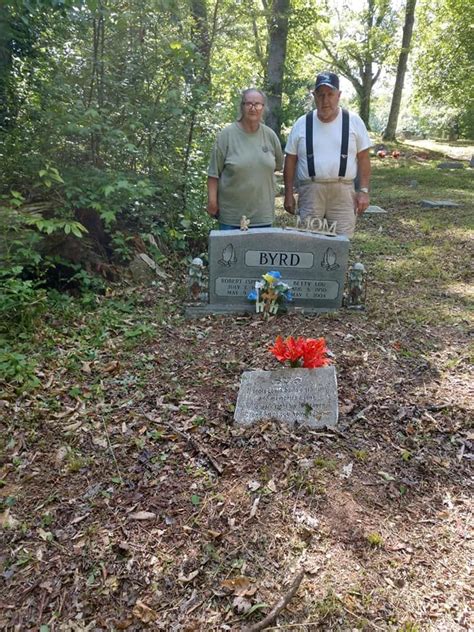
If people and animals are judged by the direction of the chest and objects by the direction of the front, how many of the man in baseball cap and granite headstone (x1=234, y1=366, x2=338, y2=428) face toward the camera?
2

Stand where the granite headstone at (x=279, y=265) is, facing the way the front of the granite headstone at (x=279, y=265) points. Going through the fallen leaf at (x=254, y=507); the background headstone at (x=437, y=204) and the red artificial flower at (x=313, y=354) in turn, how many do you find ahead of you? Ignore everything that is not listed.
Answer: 2

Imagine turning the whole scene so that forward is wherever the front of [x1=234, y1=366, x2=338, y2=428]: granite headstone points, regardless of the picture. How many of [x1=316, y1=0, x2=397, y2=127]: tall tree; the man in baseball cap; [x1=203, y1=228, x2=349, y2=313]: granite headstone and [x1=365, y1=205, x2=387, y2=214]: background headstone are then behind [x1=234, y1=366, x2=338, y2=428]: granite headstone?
4

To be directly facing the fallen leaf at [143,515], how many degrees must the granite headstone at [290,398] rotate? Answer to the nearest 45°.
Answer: approximately 45° to its right

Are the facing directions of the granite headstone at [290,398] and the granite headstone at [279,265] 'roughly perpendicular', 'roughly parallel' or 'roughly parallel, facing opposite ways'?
roughly parallel

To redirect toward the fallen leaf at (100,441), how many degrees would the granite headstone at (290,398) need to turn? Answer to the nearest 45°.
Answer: approximately 90° to its right

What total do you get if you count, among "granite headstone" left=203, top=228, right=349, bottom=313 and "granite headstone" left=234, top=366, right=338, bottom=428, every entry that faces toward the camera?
2

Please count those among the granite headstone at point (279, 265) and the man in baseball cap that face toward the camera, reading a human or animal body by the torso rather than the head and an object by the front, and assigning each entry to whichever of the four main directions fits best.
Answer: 2

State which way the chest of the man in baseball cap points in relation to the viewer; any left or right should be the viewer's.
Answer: facing the viewer

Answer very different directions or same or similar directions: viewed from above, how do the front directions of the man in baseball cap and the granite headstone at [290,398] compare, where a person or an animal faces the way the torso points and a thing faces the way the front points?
same or similar directions

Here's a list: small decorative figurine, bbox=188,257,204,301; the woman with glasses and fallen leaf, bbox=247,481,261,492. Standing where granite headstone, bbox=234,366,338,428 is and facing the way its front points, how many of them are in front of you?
1

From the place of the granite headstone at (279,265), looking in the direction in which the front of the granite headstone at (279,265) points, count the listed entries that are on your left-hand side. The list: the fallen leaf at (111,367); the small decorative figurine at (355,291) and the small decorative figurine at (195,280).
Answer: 1

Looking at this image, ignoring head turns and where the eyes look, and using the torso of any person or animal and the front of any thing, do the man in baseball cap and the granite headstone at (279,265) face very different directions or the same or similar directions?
same or similar directions

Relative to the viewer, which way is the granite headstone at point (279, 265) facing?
toward the camera
